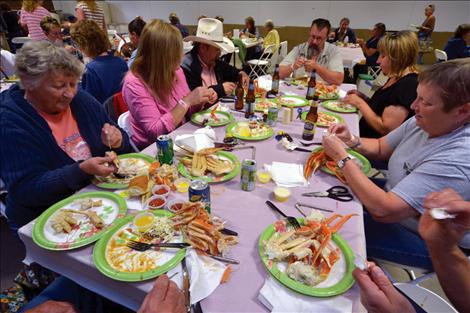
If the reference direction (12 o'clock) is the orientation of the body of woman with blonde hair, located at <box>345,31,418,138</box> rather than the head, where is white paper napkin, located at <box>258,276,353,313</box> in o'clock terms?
The white paper napkin is roughly at 9 o'clock from the woman with blonde hair.

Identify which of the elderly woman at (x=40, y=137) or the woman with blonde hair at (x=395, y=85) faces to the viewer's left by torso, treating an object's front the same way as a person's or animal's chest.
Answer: the woman with blonde hair

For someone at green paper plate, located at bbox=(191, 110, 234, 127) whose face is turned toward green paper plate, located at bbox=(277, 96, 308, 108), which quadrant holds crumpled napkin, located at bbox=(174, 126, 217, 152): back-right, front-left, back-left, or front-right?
back-right

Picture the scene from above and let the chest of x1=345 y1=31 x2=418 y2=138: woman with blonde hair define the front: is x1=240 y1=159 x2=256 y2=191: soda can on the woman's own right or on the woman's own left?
on the woman's own left

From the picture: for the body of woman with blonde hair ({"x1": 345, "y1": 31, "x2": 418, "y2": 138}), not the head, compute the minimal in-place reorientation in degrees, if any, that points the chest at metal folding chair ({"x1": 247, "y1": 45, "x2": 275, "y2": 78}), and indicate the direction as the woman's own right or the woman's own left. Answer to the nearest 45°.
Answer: approximately 45° to the woman's own right

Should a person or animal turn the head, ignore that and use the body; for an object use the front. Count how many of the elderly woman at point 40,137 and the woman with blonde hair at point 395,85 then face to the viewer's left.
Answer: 1

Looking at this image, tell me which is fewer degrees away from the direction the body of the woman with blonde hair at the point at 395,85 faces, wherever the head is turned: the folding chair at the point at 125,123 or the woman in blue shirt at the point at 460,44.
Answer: the folding chair

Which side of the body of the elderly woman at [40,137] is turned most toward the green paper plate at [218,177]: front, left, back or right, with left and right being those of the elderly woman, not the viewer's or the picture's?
front

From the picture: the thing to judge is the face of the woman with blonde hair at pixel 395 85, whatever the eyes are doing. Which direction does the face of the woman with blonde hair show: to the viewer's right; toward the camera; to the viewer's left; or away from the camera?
to the viewer's left

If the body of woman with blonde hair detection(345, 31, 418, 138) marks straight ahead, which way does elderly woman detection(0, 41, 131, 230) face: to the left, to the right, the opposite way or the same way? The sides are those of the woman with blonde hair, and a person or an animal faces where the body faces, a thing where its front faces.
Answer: the opposite way

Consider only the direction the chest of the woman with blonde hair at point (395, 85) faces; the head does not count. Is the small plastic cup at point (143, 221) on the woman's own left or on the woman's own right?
on the woman's own left

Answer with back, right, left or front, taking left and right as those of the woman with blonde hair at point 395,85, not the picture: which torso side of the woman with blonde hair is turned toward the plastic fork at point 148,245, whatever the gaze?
left

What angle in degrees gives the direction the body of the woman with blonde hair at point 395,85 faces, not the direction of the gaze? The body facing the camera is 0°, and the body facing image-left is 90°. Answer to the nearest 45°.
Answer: approximately 90°

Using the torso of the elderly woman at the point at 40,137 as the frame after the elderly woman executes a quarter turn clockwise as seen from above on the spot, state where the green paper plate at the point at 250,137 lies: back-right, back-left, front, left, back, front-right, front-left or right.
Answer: back-left

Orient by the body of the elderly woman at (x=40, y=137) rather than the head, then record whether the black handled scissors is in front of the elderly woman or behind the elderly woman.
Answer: in front

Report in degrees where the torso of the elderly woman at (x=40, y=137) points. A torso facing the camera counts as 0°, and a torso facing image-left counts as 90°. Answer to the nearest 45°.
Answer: approximately 315°

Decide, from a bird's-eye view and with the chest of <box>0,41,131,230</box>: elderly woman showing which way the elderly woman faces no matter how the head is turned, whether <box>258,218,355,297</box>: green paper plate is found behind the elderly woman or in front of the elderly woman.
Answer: in front

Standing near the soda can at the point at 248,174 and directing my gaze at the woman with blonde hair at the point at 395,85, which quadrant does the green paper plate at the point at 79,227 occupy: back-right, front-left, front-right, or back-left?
back-left

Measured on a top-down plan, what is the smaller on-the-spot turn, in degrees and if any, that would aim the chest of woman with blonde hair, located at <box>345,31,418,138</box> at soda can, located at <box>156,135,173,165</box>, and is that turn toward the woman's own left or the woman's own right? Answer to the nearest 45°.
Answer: approximately 45° to the woman's own left

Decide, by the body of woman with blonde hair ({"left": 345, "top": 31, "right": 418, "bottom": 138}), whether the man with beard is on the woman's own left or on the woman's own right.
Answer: on the woman's own right
